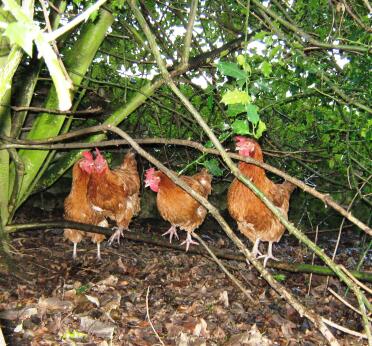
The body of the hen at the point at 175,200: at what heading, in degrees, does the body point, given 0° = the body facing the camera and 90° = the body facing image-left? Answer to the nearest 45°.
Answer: approximately 45°

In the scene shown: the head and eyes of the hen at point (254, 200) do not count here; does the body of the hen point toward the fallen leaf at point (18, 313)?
yes

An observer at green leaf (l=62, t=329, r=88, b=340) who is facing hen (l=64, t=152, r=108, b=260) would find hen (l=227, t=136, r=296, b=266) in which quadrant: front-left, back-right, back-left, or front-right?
front-right

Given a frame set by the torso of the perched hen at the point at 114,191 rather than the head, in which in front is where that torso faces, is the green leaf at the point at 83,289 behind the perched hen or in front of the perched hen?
in front

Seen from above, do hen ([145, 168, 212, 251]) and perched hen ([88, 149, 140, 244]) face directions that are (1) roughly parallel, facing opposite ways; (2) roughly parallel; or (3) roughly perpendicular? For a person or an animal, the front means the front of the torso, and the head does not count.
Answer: roughly parallel

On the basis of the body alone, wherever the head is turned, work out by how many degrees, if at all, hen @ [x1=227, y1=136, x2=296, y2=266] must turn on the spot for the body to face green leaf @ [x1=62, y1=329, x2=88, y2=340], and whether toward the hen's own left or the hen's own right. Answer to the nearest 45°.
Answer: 0° — it already faces it

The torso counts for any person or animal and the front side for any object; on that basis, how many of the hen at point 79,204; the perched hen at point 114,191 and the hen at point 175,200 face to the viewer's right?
0

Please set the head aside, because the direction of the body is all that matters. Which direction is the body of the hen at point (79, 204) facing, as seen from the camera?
toward the camera

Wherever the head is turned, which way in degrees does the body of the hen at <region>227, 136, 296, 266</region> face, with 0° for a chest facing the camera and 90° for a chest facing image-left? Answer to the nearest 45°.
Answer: approximately 45°

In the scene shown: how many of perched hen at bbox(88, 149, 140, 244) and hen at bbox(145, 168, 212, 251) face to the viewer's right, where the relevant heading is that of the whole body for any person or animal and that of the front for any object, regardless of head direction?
0
